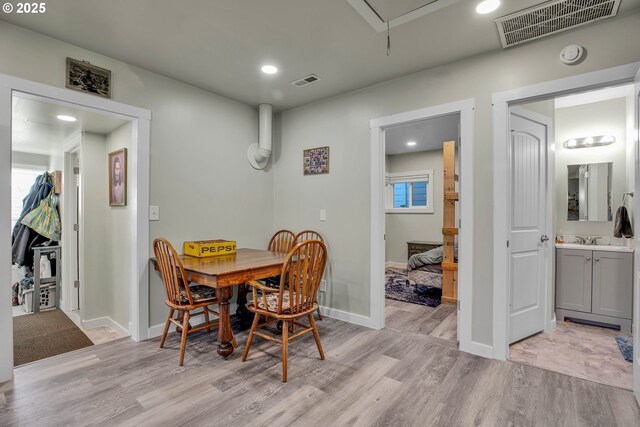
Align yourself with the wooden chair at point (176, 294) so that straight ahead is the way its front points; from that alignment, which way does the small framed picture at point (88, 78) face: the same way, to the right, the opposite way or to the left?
to the right

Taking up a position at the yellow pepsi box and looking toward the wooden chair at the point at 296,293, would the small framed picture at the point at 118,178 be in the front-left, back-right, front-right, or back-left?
back-right

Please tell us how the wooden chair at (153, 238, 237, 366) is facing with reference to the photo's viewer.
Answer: facing away from the viewer and to the right of the viewer

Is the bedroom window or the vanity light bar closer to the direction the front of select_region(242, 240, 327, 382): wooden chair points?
the bedroom window

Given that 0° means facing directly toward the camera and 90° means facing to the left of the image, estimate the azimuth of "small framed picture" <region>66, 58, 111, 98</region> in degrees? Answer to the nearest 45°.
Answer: approximately 315°

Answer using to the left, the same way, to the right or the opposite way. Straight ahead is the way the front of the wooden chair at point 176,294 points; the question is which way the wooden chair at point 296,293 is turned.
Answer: to the left

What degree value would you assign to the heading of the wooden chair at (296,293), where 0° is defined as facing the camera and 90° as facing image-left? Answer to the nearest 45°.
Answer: approximately 135°

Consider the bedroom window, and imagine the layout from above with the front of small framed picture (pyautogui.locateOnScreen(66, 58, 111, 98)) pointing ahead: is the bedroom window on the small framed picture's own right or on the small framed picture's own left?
on the small framed picture's own left

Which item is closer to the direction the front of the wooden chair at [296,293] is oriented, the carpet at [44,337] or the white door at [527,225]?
the carpet
